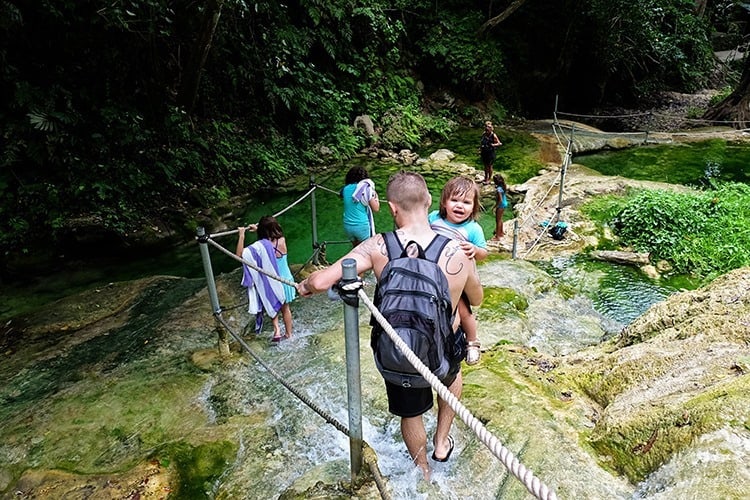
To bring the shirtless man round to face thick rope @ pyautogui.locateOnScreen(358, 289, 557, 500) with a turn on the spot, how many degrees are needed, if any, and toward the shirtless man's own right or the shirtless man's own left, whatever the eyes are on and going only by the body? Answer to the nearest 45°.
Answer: approximately 180°

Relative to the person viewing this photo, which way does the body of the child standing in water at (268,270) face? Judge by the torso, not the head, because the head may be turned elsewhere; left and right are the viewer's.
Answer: facing away from the viewer and to the left of the viewer

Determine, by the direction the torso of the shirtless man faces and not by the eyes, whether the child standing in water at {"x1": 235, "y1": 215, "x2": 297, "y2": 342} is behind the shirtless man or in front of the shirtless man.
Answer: in front

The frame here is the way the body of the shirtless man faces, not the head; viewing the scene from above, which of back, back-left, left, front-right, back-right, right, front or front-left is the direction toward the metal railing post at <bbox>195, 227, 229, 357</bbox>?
front-left

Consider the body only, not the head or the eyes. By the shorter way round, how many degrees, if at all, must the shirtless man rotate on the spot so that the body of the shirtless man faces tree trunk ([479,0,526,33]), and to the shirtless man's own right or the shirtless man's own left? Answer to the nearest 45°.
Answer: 0° — they already face it

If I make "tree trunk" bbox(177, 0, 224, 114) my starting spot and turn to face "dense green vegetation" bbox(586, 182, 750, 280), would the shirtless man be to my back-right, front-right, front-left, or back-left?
front-right

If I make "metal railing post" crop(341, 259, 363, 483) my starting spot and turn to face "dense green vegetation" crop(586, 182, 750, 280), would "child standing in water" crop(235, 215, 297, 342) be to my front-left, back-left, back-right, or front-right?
front-left

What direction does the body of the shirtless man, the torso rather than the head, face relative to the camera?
away from the camera

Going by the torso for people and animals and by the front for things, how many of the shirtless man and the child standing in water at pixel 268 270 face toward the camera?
0

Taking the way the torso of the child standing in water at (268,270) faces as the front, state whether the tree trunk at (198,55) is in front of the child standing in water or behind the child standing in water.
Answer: in front

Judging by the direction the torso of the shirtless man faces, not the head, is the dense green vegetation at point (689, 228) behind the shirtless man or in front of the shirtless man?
in front

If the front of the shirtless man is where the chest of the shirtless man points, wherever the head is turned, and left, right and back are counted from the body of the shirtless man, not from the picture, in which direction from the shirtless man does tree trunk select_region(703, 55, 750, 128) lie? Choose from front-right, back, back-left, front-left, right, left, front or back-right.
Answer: front-right

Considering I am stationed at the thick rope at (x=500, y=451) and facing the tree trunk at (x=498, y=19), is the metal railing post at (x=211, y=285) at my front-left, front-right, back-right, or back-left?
front-left
